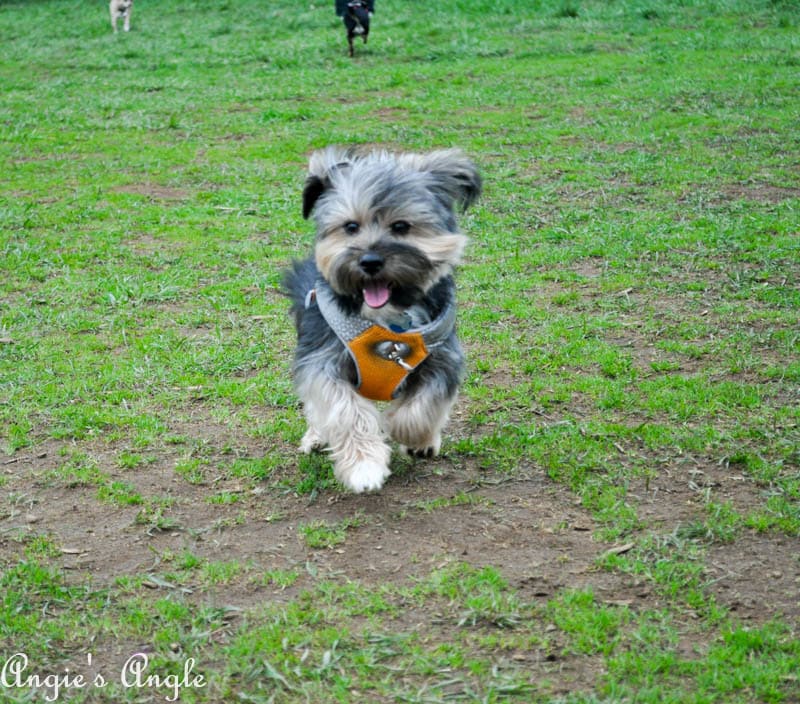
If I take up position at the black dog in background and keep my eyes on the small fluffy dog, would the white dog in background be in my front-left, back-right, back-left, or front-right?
back-right

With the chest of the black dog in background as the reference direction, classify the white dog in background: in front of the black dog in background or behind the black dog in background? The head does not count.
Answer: behind

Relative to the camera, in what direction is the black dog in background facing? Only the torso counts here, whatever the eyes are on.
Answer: toward the camera

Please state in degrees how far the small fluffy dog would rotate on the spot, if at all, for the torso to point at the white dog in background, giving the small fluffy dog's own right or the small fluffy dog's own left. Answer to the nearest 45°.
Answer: approximately 180°

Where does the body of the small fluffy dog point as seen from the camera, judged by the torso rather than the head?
toward the camera

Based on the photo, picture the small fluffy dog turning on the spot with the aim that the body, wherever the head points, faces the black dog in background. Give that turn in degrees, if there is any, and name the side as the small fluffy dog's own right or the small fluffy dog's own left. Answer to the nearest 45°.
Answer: approximately 180°
